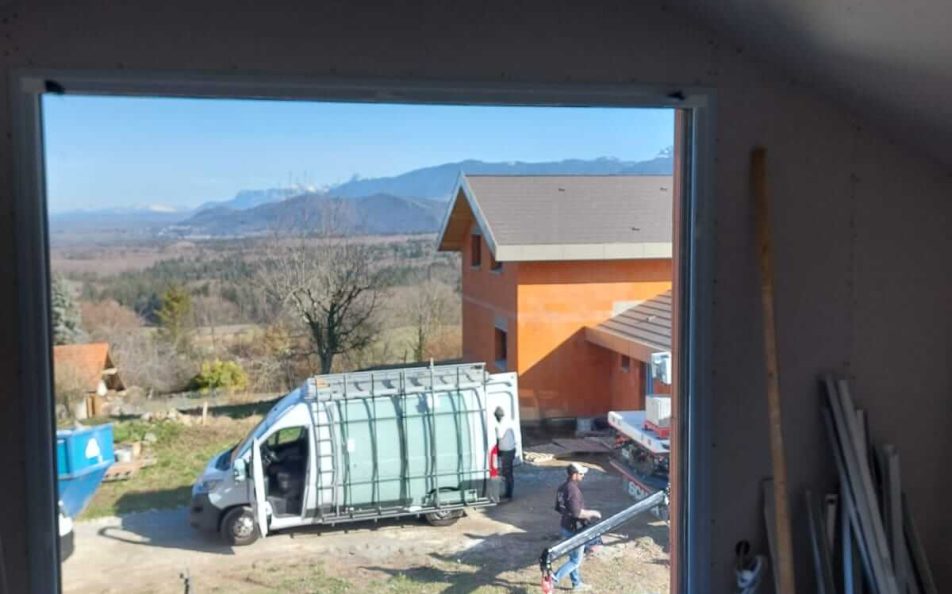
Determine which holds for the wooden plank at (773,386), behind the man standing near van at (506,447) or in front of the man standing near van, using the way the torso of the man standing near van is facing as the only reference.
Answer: behind

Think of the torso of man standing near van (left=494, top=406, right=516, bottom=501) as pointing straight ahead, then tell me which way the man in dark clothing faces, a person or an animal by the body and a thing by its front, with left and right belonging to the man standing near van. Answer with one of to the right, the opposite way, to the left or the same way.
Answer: the opposite way

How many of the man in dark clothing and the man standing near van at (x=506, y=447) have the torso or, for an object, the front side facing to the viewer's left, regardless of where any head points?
1

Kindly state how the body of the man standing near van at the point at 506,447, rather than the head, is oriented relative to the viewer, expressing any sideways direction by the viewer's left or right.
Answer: facing to the left of the viewer

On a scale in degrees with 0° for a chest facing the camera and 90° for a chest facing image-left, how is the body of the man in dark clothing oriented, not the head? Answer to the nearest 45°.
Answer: approximately 270°

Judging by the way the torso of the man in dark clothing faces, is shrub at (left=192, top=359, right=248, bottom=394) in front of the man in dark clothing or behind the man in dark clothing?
behind
